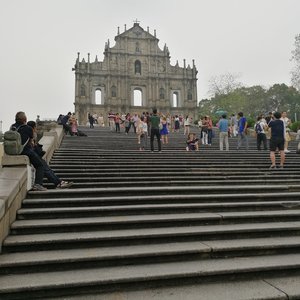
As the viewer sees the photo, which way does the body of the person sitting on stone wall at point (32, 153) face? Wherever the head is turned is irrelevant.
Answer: to the viewer's right
